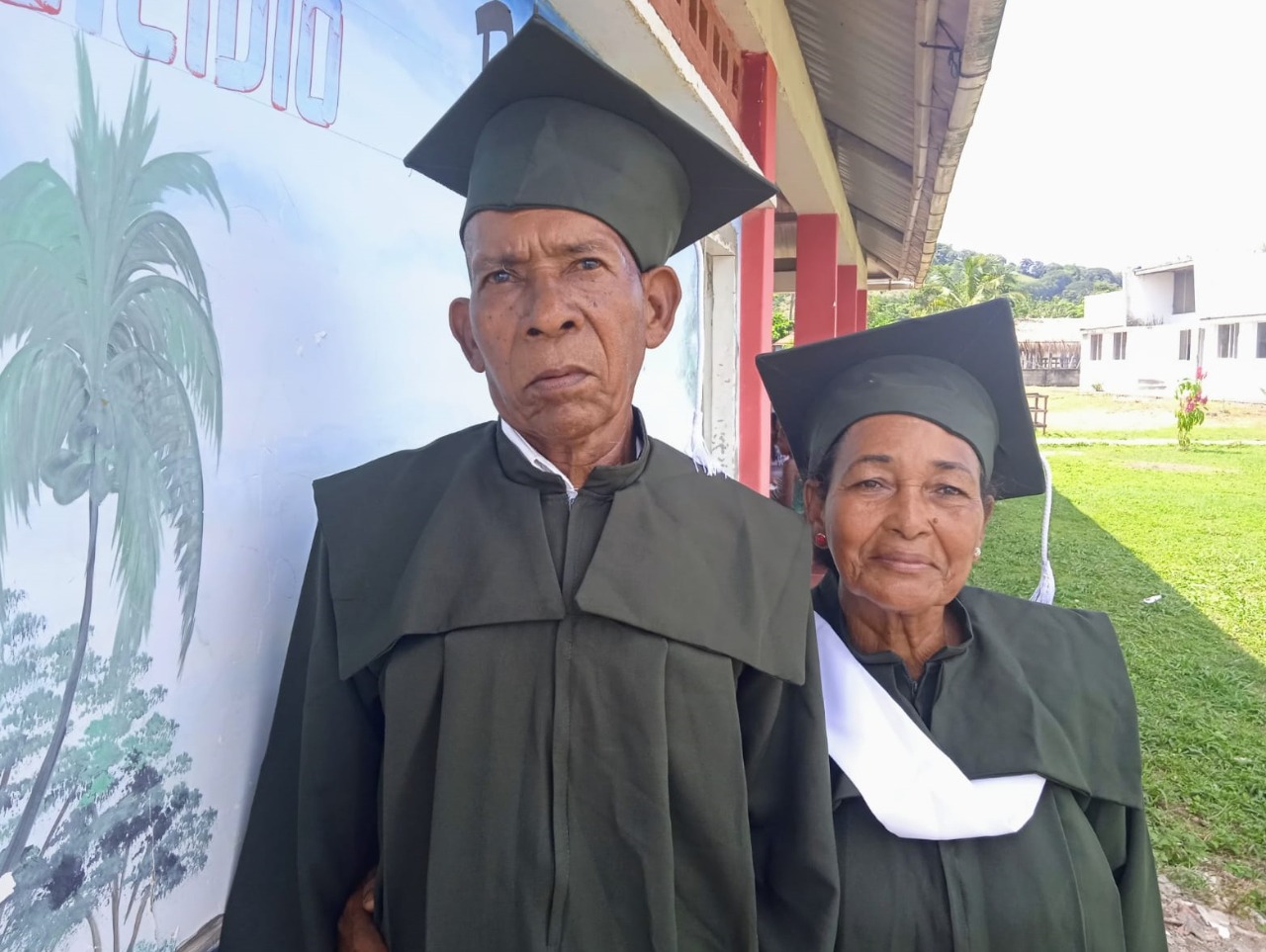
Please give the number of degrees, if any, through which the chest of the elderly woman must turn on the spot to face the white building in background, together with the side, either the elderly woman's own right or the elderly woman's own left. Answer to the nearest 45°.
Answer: approximately 180°

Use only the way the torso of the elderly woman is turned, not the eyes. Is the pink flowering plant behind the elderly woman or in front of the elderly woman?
behind

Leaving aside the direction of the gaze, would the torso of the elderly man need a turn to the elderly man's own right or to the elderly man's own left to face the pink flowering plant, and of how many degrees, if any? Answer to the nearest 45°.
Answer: approximately 135° to the elderly man's own left

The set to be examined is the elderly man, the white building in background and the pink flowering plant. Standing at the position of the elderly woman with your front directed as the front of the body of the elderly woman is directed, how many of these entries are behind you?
2

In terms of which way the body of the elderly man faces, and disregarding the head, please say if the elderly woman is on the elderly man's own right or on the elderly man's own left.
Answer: on the elderly man's own left

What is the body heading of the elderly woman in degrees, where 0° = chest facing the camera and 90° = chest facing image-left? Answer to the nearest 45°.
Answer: approximately 0°

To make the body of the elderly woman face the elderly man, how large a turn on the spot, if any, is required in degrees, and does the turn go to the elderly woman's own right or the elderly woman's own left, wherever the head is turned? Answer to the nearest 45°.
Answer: approximately 45° to the elderly woman's own right

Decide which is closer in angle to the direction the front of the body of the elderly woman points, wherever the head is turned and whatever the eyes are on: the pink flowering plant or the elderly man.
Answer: the elderly man
